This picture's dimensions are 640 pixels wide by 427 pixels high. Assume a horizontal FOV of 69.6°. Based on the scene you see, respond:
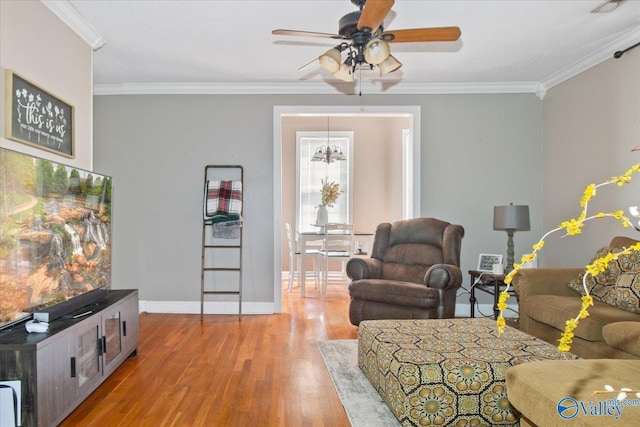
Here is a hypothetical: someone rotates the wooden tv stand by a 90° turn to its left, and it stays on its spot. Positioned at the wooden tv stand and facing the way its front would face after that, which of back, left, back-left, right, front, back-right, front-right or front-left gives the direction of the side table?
front-right

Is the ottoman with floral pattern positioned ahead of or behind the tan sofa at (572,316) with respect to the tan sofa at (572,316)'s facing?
ahead

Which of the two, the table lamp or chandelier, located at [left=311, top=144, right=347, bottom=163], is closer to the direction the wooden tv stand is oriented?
the table lamp

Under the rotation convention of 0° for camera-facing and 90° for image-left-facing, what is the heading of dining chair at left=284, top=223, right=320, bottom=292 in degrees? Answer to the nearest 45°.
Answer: approximately 270°

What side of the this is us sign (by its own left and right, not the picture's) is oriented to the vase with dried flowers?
left

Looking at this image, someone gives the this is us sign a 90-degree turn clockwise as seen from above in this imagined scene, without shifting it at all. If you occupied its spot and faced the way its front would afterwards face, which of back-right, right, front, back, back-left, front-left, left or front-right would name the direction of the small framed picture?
back-left

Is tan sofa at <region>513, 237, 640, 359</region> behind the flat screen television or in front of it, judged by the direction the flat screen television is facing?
in front

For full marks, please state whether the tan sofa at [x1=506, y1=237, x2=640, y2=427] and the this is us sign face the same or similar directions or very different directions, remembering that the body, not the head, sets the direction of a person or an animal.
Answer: very different directions

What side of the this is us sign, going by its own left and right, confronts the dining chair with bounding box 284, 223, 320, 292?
left

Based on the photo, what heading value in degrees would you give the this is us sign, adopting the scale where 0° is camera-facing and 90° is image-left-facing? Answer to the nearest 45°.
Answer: approximately 315°

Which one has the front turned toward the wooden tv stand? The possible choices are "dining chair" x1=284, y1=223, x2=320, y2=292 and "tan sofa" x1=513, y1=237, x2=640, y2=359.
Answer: the tan sofa

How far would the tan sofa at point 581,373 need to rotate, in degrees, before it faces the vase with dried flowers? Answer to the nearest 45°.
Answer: approximately 90° to its right

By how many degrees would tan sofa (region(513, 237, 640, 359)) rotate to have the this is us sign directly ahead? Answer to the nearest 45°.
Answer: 0° — it already faces it

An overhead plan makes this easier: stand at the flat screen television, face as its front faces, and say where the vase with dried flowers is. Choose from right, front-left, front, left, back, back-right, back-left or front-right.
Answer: left

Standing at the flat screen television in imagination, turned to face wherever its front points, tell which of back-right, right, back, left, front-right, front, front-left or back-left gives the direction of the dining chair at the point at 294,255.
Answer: left
